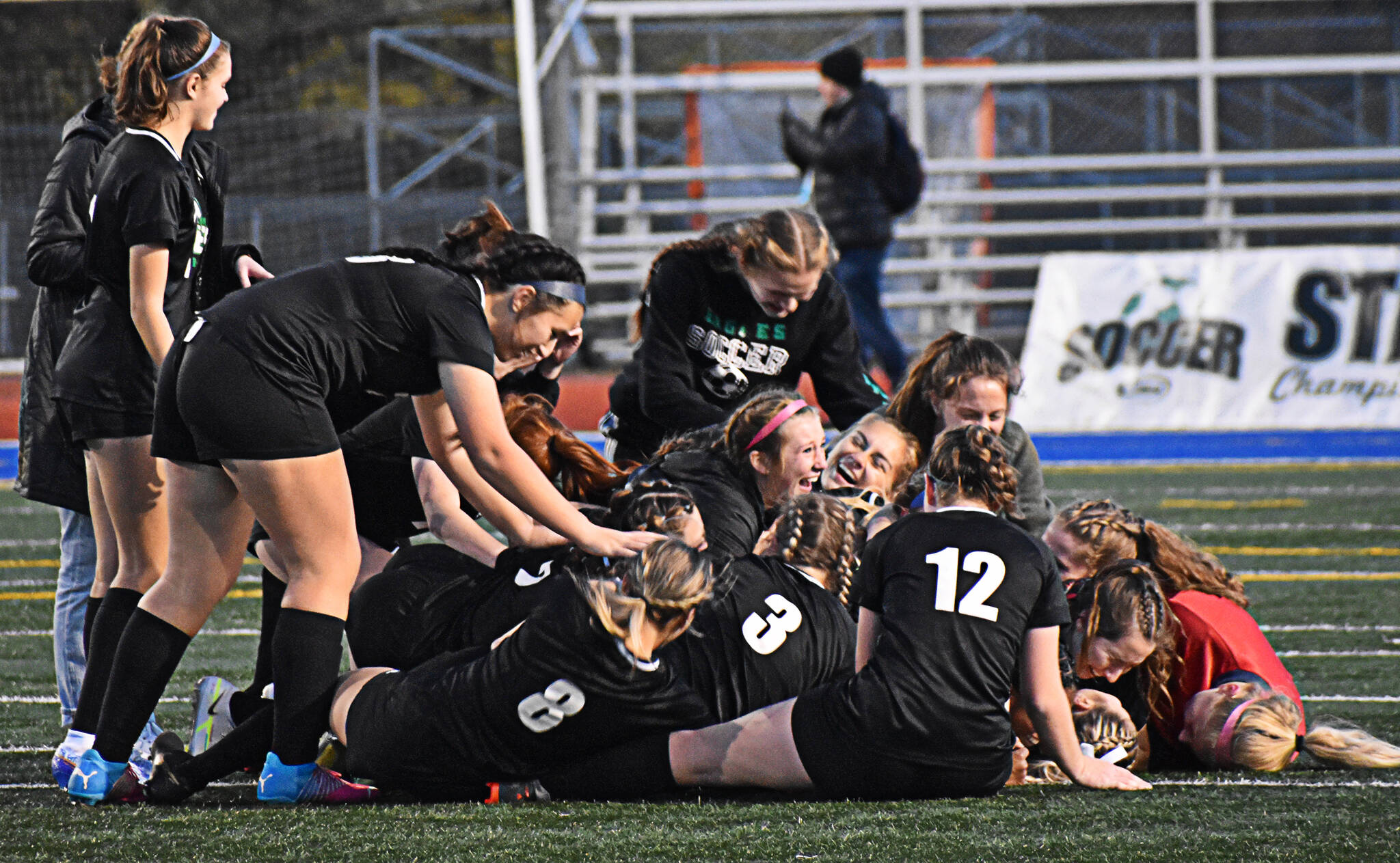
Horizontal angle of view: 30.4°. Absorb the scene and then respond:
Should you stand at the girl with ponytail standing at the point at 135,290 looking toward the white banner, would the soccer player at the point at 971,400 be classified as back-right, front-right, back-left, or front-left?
front-right

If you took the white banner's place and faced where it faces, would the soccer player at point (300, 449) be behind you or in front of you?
in front

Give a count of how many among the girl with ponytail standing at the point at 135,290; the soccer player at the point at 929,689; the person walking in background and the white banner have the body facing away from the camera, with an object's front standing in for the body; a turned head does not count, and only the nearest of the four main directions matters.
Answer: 1

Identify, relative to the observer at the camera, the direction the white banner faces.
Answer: facing the viewer

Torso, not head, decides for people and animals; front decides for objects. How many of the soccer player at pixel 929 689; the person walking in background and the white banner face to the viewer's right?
0

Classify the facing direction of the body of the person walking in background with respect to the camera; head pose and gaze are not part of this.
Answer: to the viewer's left

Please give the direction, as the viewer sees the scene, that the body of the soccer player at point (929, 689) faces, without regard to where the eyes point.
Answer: away from the camera

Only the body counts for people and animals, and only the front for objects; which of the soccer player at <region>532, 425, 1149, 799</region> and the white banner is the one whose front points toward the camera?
the white banner

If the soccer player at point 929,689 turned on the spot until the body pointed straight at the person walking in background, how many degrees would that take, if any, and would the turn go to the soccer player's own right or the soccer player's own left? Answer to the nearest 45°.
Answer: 0° — they already face them

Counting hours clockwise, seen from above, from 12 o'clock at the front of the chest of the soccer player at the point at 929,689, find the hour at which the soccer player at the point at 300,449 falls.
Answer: the soccer player at the point at 300,449 is roughly at 9 o'clock from the soccer player at the point at 929,689.

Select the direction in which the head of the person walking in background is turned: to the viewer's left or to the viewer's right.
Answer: to the viewer's left

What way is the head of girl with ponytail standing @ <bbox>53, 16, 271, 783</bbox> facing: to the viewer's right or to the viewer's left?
to the viewer's right

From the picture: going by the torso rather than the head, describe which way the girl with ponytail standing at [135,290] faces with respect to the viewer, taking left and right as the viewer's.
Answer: facing to the right of the viewer

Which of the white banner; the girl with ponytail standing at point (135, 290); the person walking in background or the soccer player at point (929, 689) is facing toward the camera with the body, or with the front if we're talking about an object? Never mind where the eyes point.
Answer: the white banner

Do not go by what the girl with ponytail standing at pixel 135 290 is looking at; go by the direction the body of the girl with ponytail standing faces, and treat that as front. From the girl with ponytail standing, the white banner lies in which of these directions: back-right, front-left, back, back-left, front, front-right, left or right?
front-left

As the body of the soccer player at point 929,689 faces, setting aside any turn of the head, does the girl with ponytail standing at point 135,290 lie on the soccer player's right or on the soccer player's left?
on the soccer player's left

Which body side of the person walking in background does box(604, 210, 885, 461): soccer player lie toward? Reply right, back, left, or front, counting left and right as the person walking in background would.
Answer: left

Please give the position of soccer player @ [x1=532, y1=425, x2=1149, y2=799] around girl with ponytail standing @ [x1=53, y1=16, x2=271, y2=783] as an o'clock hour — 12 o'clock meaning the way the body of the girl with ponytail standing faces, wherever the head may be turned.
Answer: The soccer player is roughly at 1 o'clock from the girl with ponytail standing.

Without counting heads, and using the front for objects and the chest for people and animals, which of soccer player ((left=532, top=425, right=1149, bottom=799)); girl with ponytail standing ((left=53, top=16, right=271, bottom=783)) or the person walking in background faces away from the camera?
the soccer player

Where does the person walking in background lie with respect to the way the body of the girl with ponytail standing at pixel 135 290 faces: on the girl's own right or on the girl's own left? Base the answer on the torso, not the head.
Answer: on the girl's own left
